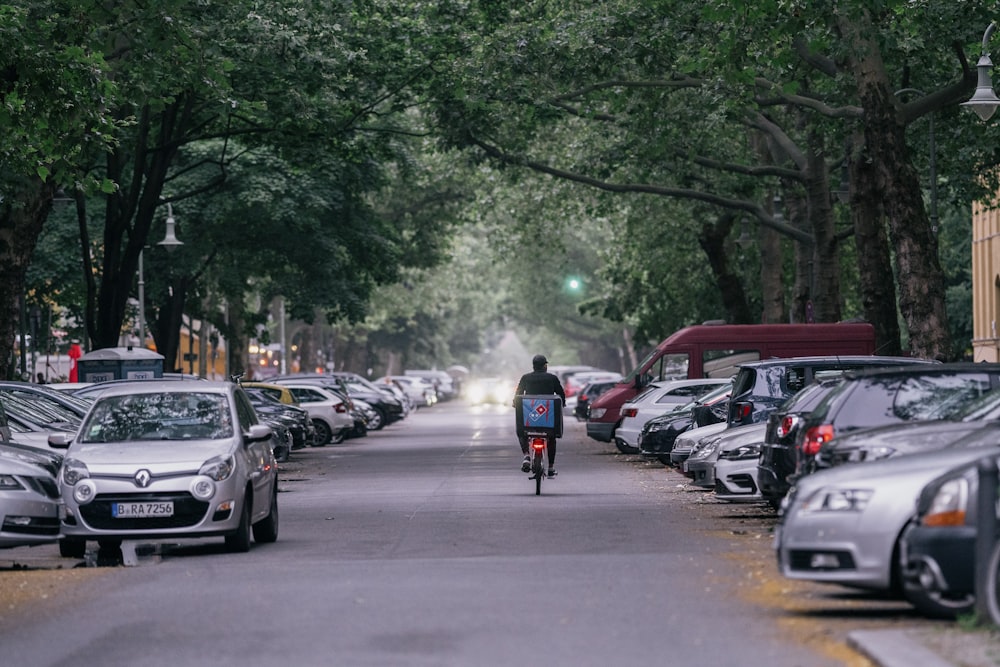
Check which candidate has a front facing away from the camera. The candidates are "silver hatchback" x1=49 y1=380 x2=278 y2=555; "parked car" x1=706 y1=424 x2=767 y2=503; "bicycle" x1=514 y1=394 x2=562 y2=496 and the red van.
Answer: the bicycle

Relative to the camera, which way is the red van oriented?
to the viewer's left

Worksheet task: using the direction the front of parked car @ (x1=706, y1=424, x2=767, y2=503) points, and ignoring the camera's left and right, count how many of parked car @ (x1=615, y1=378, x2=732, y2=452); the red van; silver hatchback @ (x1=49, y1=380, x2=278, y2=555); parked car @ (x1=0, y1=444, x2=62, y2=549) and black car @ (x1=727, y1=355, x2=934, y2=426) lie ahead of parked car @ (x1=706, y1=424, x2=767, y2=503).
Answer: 2

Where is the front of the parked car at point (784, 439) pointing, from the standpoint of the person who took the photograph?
facing away from the viewer and to the right of the viewer

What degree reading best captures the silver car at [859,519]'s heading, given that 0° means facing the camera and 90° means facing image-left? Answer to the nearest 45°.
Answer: approximately 45°

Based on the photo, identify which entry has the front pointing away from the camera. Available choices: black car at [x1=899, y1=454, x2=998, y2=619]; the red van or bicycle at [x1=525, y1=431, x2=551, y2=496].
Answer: the bicycle

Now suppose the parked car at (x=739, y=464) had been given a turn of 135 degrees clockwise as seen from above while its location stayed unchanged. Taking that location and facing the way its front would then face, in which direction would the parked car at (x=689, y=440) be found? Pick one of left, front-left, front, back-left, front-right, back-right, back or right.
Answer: front

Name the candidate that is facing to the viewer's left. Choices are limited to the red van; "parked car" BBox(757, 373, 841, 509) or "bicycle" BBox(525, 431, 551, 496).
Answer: the red van

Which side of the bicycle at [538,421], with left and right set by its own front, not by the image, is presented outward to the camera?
back

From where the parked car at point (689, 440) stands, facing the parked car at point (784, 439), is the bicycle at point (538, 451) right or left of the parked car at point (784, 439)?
right
